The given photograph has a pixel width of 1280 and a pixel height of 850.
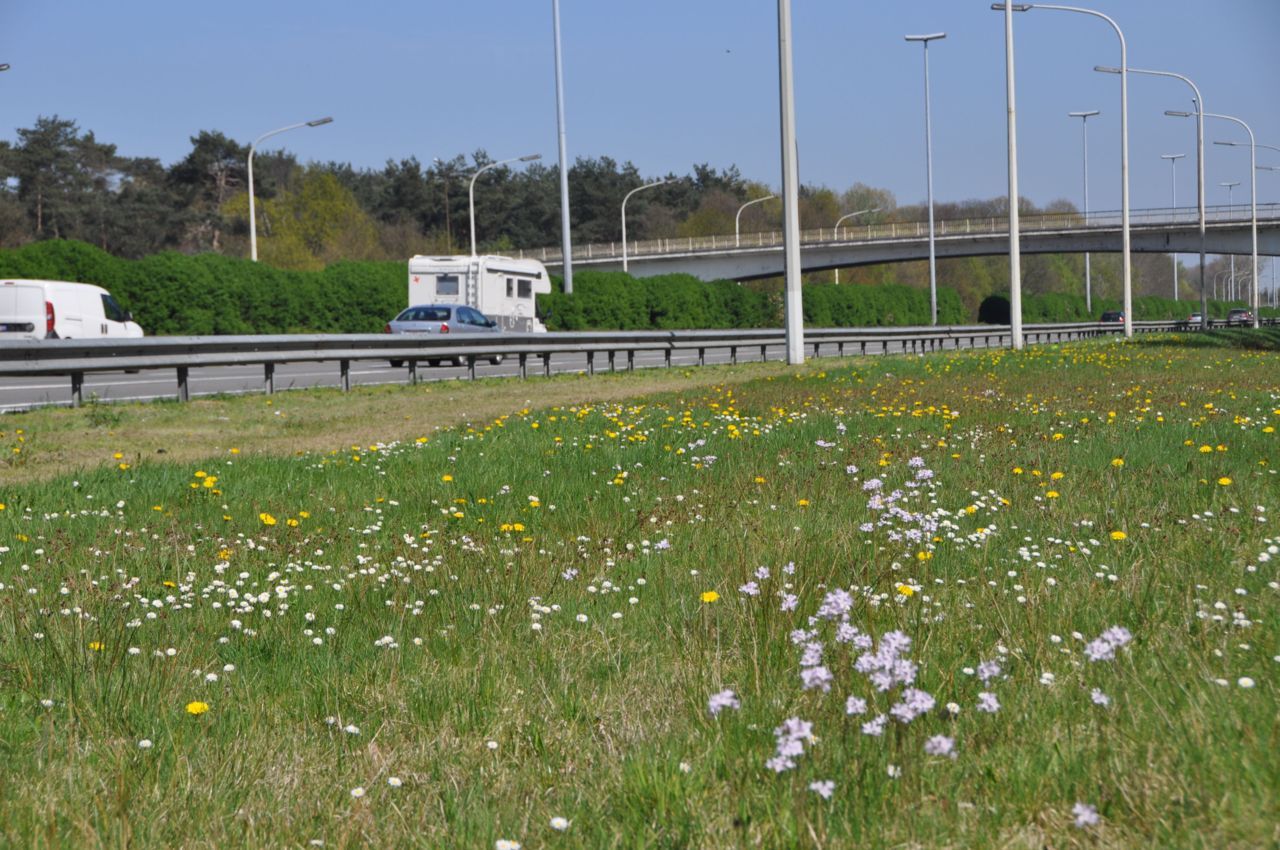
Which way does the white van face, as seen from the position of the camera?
facing away from the viewer and to the right of the viewer

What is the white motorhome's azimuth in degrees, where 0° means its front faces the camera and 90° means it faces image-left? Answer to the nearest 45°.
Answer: approximately 225°

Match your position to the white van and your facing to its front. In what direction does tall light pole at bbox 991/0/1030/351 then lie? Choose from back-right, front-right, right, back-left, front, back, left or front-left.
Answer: front-right

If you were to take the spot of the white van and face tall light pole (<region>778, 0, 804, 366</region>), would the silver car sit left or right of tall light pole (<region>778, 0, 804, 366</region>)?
left

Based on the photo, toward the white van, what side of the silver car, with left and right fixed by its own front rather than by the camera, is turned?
back

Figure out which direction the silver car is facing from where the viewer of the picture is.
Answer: facing away from the viewer and to the right of the viewer

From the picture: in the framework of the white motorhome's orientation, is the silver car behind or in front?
behind

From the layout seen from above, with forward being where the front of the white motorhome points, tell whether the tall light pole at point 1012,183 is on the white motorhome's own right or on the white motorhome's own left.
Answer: on the white motorhome's own right
